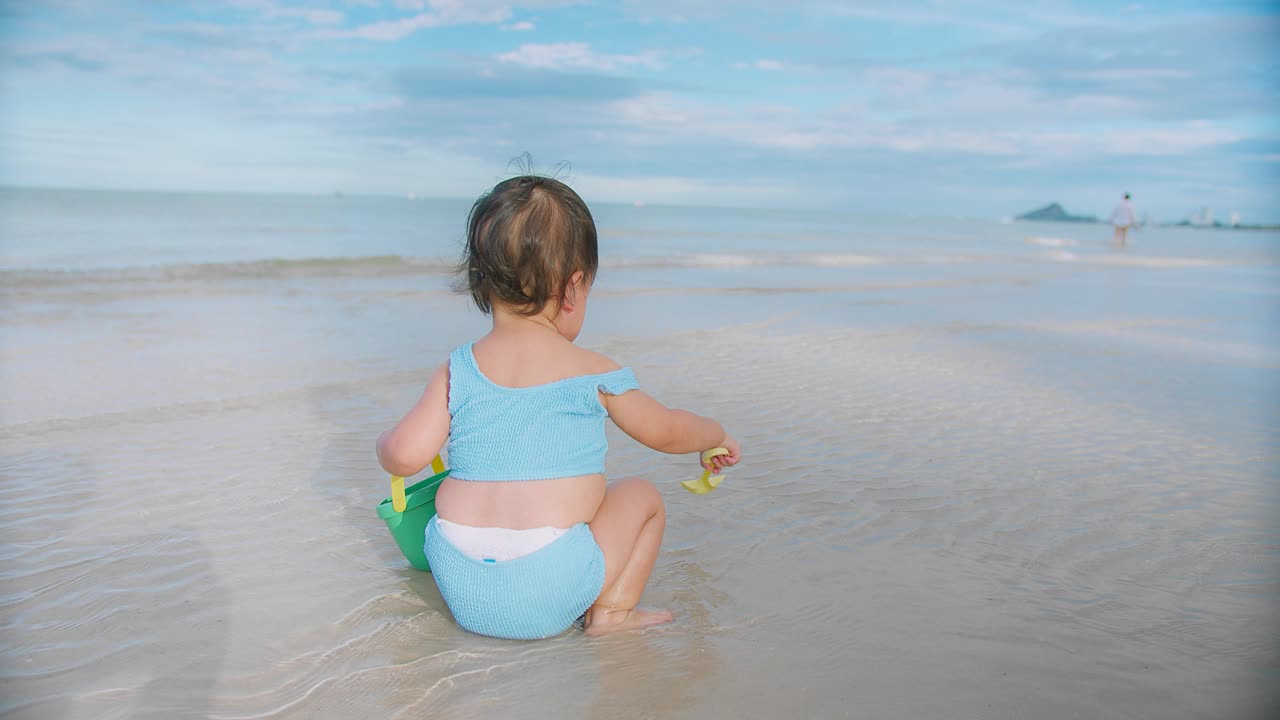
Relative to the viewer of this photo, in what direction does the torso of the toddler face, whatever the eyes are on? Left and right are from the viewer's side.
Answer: facing away from the viewer and to the right of the viewer

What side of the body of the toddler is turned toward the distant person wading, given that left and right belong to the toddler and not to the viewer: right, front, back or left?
front

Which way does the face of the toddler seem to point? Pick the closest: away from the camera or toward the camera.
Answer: away from the camera
